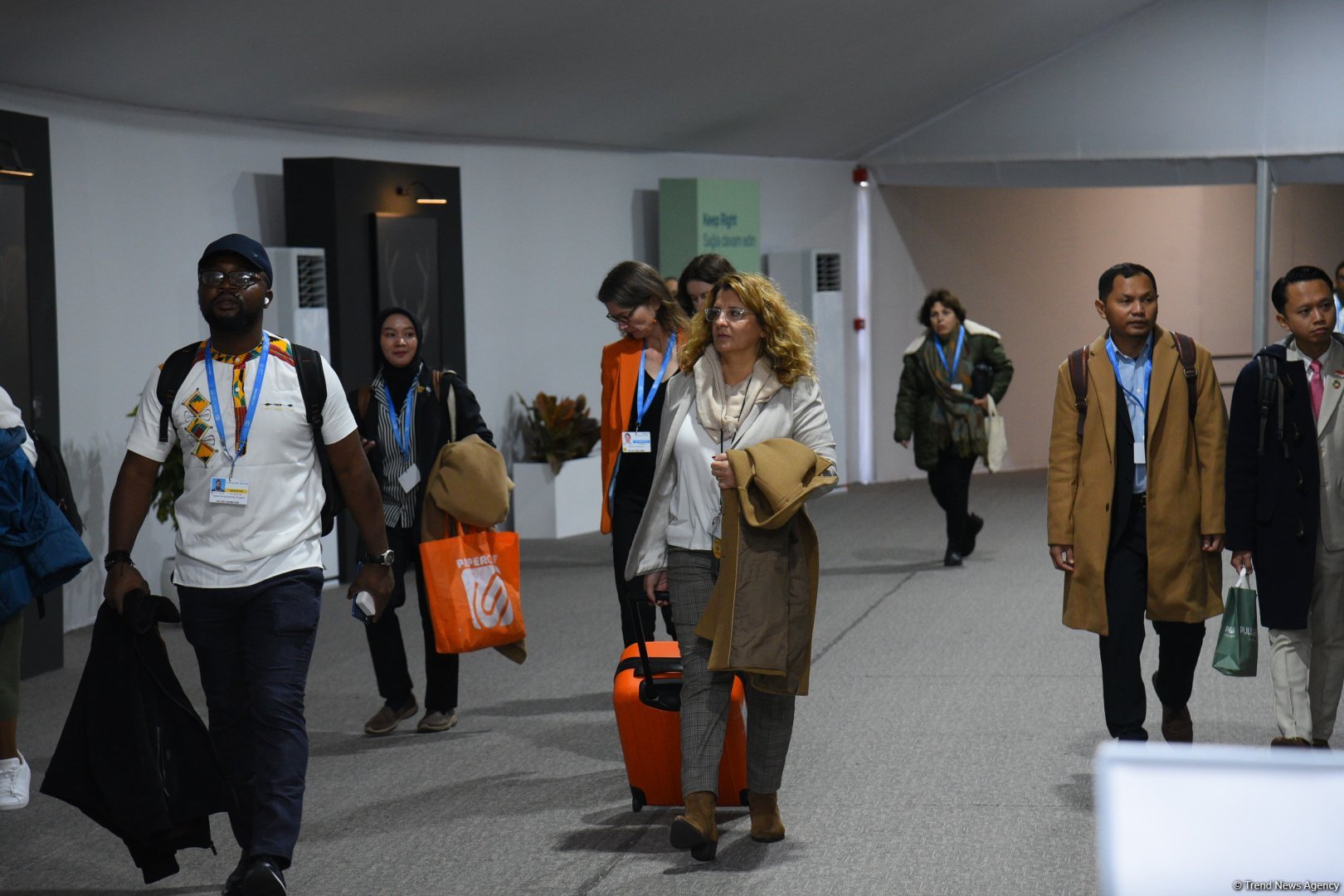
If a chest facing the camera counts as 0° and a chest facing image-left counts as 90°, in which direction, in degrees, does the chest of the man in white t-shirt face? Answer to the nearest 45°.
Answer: approximately 0°

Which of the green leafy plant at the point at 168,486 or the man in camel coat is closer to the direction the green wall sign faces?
the man in camel coat

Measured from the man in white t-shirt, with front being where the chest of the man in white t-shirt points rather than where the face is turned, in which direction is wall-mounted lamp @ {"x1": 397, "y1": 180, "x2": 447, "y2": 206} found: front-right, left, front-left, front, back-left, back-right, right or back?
back

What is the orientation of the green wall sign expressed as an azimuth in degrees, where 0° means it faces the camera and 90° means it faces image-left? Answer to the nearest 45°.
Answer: approximately 315°
